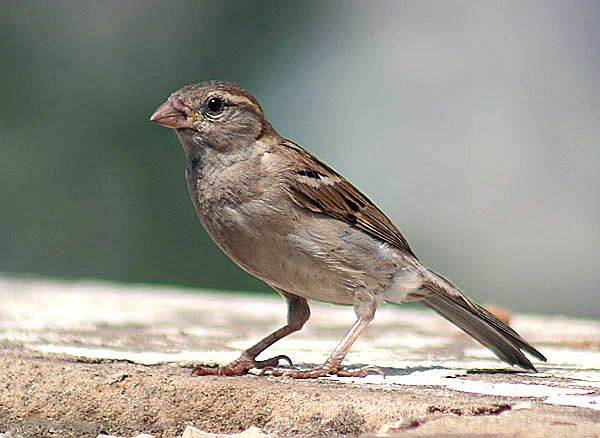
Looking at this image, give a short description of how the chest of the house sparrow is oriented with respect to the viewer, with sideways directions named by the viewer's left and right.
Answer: facing to the left of the viewer
